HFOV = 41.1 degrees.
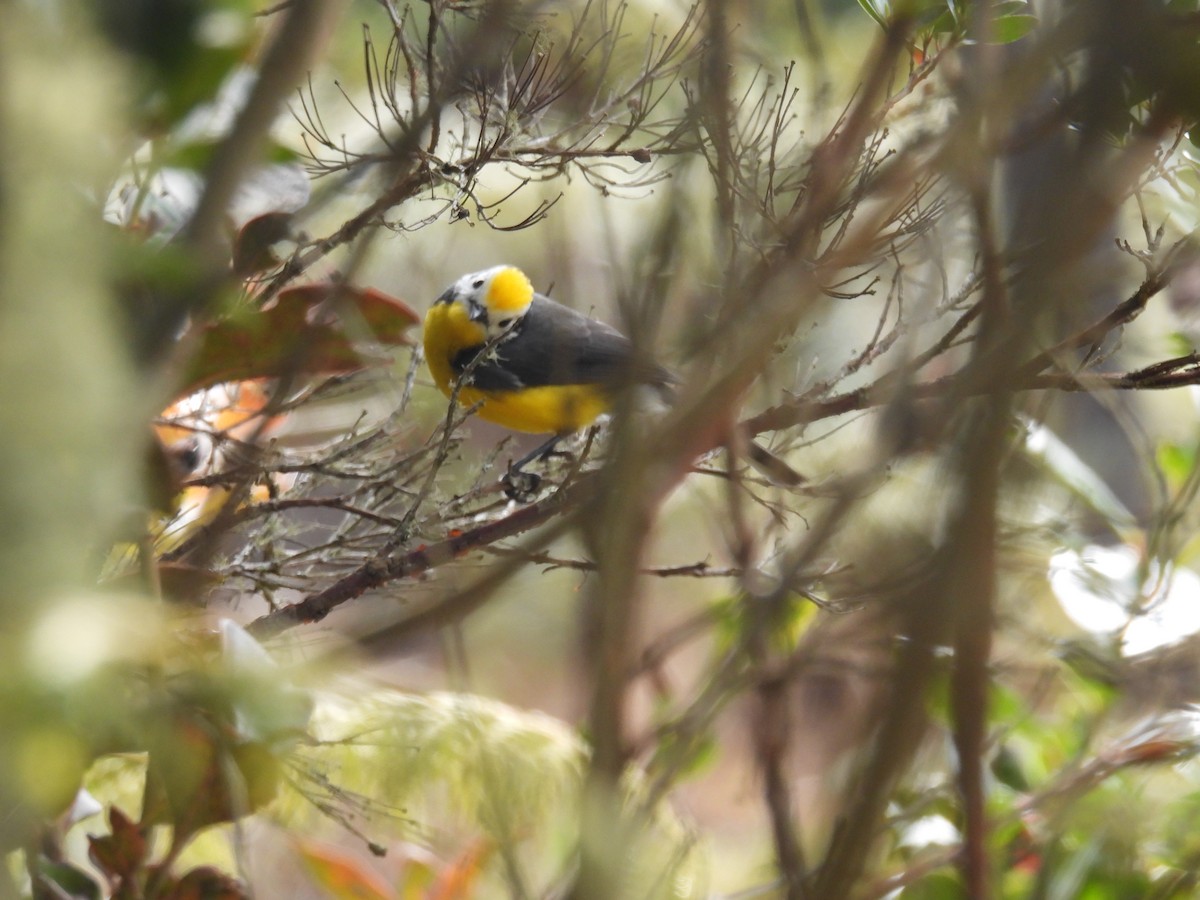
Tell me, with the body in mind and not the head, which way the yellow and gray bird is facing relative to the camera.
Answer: to the viewer's left

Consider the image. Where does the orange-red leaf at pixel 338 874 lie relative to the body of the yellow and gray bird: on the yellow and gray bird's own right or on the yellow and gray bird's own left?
on the yellow and gray bird's own left

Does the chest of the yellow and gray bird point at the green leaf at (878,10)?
no

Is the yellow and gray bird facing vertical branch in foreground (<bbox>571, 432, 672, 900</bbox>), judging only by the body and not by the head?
no
